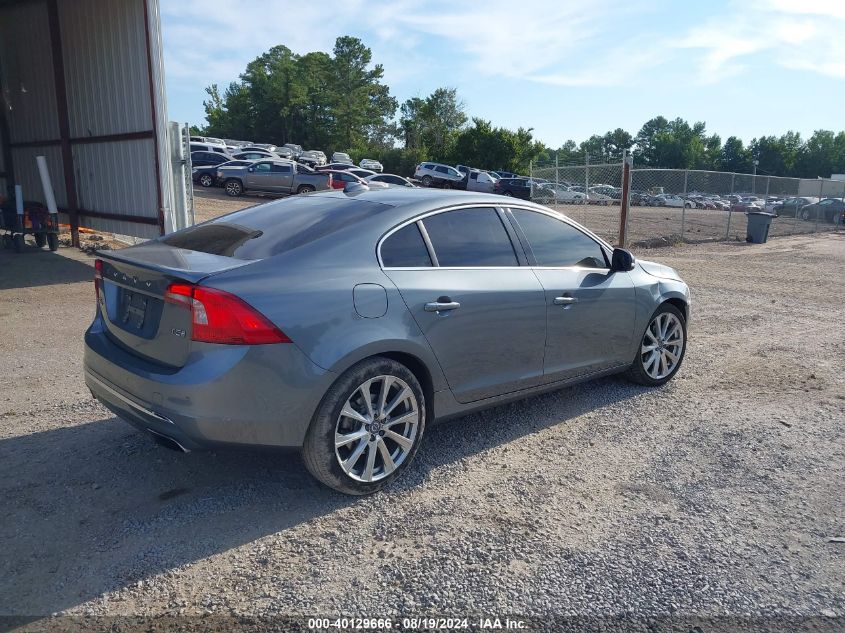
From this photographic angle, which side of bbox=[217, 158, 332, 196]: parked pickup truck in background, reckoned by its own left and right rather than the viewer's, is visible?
left

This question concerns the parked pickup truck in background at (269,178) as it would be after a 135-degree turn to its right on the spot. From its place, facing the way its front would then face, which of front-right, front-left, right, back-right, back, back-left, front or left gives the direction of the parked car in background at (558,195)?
right

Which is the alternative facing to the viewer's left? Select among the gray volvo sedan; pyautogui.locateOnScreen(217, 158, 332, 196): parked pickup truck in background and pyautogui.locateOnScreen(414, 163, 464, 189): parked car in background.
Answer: pyautogui.locateOnScreen(217, 158, 332, 196): parked pickup truck in background

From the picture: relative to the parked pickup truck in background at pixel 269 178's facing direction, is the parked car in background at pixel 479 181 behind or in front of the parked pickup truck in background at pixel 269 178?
behind

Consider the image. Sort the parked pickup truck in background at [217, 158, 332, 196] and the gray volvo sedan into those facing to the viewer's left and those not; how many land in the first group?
1

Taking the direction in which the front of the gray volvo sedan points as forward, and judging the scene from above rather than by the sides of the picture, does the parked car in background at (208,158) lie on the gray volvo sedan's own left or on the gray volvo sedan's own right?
on the gray volvo sedan's own left

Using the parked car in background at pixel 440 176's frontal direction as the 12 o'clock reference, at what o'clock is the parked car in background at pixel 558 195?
the parked car in background at pixel 558 195 is roughly at 1 o'clock from the parked car in background at pixel 440 176.

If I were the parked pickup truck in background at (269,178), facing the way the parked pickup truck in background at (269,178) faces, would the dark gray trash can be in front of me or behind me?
behind

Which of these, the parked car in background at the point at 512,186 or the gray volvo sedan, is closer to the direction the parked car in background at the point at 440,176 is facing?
the parked car in background

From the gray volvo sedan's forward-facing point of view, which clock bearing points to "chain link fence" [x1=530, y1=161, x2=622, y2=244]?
The chain link fence is roughly at 11 o'clock from the gray volvo sedan.

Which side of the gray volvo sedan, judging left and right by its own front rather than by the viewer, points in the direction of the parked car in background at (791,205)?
front
